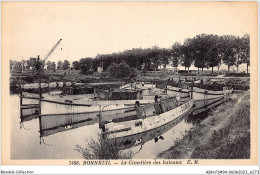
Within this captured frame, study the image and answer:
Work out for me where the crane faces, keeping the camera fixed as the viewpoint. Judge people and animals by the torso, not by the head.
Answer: facing to the right of the viewer
